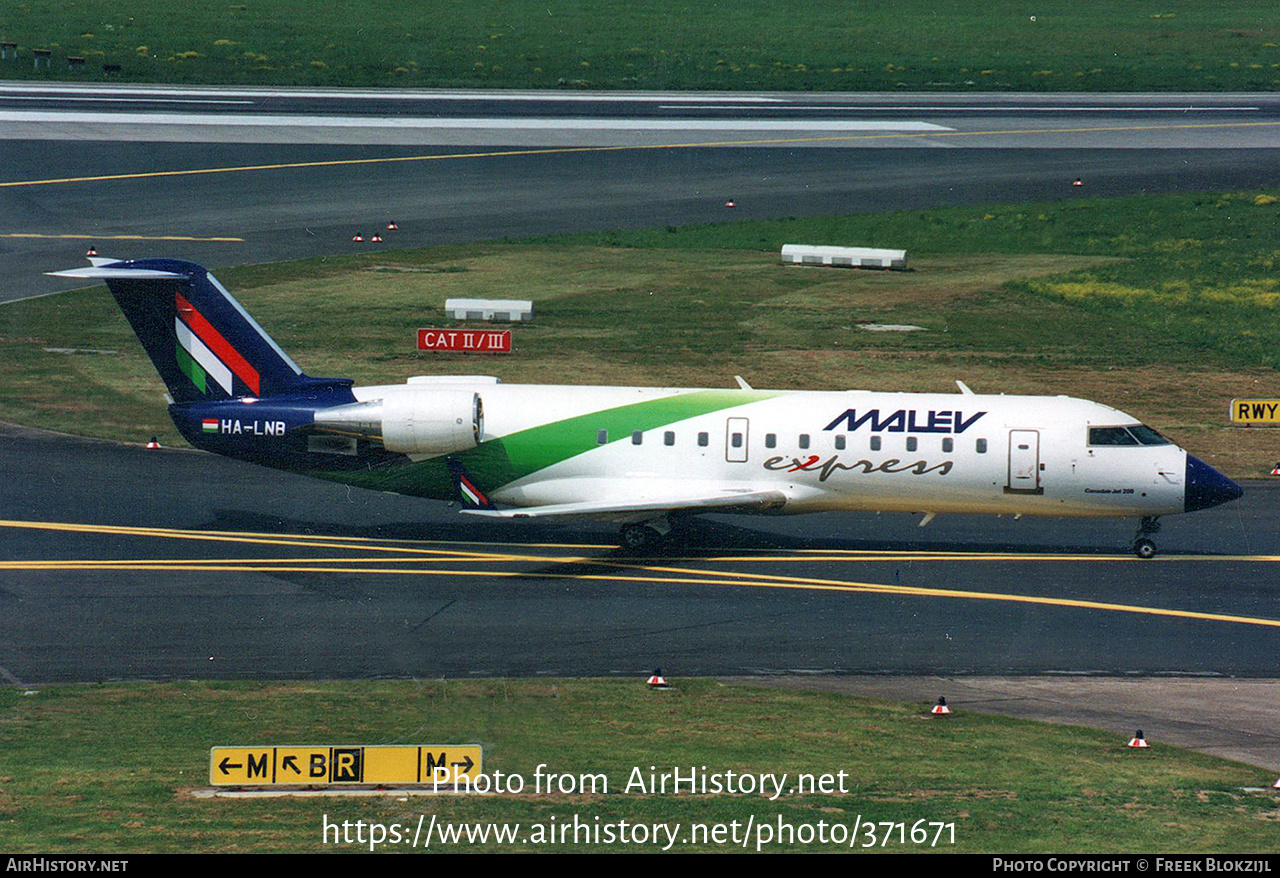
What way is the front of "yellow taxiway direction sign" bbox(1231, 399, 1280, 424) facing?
toward the camera

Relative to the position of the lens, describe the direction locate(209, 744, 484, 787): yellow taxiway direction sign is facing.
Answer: facing the viewer

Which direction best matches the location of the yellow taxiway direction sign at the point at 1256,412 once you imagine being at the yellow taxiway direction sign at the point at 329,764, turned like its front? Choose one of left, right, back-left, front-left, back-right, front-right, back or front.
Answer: back-left

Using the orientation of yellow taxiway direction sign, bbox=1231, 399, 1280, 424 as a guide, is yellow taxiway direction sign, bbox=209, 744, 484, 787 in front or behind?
in front

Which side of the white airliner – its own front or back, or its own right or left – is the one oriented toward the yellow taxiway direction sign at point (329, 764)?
right

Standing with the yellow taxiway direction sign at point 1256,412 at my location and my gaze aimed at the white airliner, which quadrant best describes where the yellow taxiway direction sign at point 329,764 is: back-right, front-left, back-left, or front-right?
front-left

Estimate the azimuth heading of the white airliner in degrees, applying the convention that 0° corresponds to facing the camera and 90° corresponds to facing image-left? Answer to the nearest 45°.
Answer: approximately 270°

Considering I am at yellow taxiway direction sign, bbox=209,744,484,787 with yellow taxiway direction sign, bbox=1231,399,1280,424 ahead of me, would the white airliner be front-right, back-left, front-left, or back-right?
front-left

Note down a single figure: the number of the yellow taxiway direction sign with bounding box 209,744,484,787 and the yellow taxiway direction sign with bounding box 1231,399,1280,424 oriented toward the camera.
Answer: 2

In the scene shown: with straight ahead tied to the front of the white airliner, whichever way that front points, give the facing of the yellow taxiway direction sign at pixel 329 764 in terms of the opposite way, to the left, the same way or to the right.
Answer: to the right

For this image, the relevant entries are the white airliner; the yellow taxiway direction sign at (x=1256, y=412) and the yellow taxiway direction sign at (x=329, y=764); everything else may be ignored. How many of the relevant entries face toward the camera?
2

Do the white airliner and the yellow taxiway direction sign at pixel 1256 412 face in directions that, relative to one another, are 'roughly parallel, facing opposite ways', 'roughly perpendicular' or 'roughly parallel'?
roughly perpendicular

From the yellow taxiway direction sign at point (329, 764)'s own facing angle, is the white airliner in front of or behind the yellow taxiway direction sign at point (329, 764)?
behind

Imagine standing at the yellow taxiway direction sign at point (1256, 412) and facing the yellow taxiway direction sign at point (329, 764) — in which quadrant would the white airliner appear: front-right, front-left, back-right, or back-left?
front-right

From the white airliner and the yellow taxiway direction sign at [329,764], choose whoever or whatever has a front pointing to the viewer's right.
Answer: the white airliner

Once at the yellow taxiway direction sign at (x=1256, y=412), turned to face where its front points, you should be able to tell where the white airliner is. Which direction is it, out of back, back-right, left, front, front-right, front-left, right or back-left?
front-right
